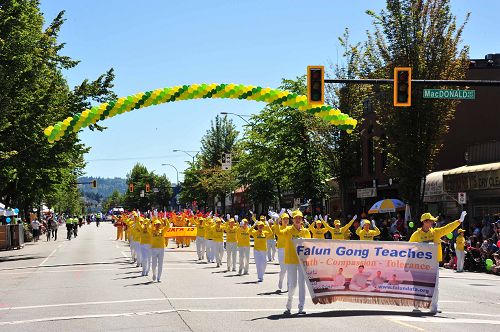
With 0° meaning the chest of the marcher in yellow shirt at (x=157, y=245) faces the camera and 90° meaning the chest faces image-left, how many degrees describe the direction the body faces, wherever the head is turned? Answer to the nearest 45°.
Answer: approximately 0°

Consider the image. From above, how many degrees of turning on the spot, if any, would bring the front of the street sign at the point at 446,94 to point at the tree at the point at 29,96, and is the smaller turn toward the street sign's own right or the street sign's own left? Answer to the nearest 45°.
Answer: approximately 135° to the street sign's own right

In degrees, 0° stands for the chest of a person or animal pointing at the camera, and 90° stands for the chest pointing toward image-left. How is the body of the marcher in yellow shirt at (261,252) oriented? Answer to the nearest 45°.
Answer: approximately 0°

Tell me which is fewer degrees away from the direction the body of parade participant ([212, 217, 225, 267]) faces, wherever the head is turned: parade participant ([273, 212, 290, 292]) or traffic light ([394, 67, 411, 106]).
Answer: the parade participant

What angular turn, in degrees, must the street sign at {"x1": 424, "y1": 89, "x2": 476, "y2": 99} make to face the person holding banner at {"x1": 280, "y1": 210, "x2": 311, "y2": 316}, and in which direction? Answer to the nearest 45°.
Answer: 0° — it already faces them

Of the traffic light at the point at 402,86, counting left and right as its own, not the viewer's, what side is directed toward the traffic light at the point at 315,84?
right

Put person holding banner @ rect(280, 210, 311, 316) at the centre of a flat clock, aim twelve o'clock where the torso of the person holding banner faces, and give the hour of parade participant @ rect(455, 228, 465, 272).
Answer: The parade participant is roughly at 7 o'clock from the person holding banner.
